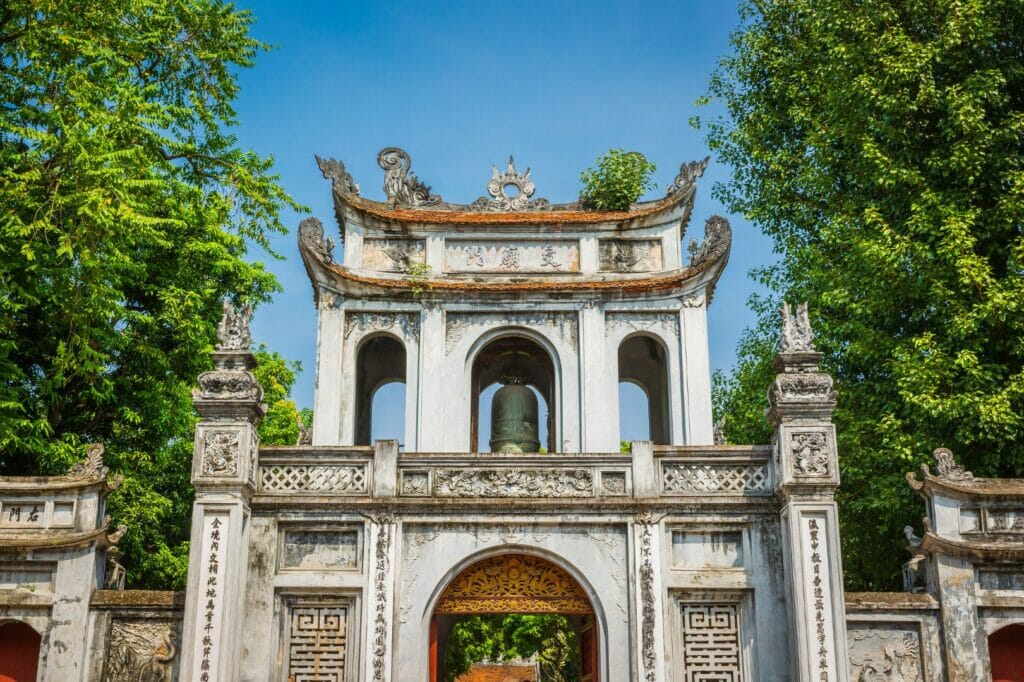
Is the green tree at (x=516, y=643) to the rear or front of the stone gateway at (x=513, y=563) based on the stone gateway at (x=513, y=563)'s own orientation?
to the rear

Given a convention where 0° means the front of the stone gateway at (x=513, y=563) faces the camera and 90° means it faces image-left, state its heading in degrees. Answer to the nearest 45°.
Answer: approximately 0°
